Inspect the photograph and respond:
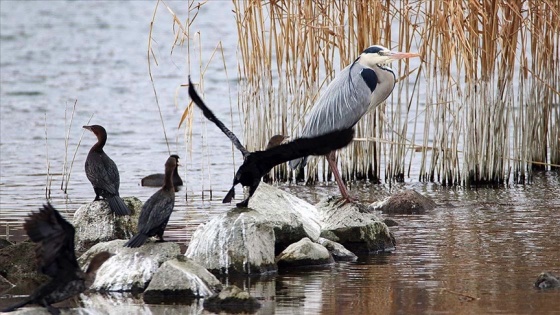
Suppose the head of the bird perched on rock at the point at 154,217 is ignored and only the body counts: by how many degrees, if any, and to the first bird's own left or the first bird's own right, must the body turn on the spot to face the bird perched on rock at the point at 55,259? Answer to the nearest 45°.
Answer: approximately 180°

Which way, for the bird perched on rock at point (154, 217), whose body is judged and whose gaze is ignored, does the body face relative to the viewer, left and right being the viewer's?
facing away from the viewer and to the right of the viewer

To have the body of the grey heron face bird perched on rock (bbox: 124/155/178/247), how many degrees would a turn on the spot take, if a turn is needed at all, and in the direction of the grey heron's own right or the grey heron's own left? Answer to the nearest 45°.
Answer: approximately 135° to the grey heron's own right

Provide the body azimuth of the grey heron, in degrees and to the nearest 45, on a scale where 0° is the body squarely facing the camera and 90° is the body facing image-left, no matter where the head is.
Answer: approximately 270°

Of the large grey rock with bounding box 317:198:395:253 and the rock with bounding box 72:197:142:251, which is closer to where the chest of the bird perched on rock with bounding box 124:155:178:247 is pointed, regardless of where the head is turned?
the large grey rock

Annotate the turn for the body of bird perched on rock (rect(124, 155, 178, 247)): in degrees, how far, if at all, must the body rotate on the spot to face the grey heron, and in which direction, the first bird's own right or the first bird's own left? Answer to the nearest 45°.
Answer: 0° — it already faces it

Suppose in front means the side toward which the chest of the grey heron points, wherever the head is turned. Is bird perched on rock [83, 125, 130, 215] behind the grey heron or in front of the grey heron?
behind

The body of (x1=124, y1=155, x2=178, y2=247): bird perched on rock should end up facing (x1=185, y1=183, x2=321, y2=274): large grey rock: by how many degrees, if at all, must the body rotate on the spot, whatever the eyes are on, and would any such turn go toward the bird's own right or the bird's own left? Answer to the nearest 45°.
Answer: approximately 45° to the bird's own right
